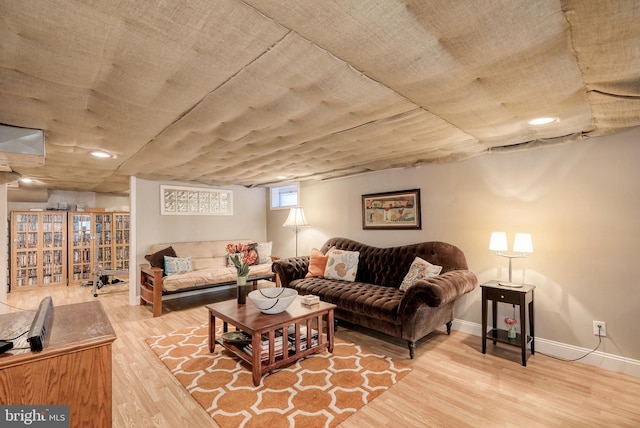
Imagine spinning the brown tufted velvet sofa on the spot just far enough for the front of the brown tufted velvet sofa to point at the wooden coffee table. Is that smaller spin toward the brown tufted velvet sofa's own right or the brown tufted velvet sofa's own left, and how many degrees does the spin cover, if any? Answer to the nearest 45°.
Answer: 0° — it already faces it

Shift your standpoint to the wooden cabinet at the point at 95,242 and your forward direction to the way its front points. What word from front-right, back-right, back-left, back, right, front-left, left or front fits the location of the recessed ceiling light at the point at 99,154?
front-right

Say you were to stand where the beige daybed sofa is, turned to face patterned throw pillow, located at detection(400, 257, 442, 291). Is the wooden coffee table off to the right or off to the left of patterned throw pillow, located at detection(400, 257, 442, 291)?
right

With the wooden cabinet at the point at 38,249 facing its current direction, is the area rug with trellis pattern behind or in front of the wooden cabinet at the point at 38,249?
in front

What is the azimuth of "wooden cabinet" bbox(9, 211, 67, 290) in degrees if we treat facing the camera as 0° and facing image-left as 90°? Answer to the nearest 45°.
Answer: approximately 315°

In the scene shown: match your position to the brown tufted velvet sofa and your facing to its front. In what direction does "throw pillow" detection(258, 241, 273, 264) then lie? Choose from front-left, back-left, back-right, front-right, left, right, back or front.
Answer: right

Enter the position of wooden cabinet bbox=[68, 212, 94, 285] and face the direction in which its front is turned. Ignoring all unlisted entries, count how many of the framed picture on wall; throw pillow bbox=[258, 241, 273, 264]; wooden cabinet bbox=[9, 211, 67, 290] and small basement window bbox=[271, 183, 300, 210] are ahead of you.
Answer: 3

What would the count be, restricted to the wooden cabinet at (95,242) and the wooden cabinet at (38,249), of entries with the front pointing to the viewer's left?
0

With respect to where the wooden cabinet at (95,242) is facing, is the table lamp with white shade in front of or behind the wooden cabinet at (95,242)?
in front

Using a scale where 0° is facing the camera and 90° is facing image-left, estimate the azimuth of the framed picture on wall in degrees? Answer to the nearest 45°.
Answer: approximately 45°

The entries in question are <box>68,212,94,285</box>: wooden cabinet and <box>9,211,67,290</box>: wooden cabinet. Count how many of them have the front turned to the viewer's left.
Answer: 0

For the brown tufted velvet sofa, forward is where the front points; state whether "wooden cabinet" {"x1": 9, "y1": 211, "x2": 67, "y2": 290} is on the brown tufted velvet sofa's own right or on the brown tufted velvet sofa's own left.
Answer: on the brown tufted velvet sofa's own right

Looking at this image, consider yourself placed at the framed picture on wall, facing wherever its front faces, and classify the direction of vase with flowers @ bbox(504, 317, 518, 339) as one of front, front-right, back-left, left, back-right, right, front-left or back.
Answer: left

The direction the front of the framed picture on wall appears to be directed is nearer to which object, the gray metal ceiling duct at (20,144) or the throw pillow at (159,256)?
the gray metal ceiling duct

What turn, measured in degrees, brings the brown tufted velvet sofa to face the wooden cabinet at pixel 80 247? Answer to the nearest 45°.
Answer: approximately 45° to its right

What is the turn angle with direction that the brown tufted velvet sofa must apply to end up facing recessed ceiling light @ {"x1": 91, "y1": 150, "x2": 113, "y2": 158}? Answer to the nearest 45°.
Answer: approximately 45° to its right

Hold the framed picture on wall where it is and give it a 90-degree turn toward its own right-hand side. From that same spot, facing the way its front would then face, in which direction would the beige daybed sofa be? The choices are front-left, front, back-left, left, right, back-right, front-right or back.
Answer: front-left
